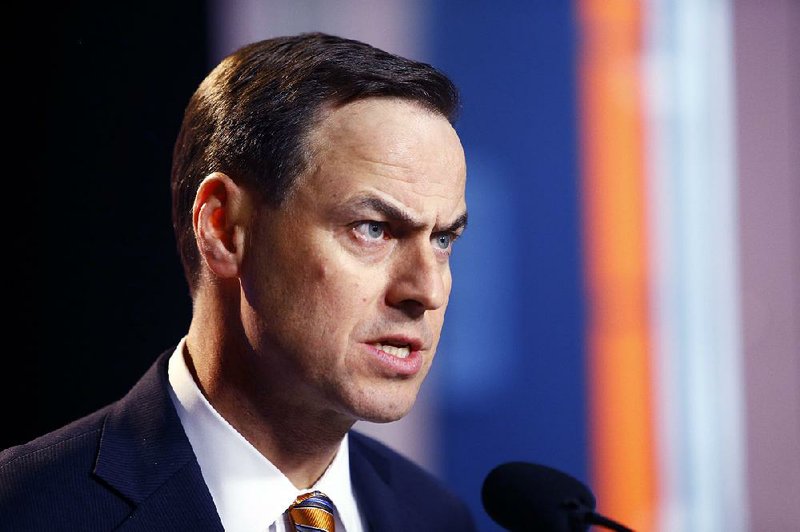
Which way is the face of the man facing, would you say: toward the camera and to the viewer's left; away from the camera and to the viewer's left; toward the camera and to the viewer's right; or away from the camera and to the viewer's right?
toward the camera and to the viewer's right

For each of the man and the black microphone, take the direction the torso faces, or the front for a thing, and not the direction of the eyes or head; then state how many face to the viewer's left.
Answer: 1

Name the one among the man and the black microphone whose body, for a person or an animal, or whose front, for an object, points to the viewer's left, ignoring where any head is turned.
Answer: the black microphone

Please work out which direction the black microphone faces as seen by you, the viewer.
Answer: facing to the left of the viewer

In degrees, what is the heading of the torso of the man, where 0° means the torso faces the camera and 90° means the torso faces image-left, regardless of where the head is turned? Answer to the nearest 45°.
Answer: approximately 315°
